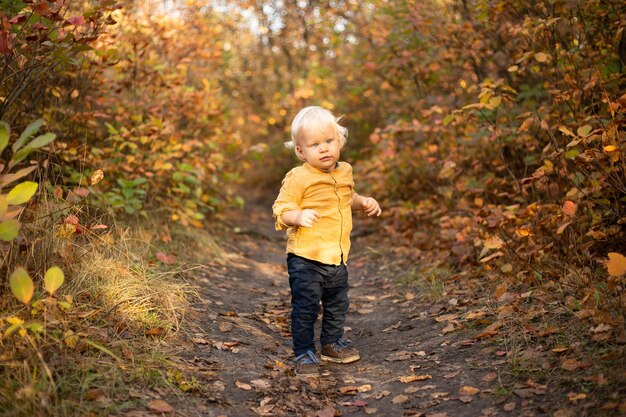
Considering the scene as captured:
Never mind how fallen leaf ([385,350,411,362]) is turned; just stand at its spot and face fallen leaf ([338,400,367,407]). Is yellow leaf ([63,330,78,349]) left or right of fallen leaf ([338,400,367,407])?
right

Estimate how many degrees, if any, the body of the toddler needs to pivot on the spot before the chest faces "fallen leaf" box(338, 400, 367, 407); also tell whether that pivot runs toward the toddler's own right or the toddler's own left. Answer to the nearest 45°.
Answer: approximately 45° to the toddler's own right

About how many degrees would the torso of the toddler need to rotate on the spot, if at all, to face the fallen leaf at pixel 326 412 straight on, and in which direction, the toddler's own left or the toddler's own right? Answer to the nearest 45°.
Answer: approximately 45° to the toddler's own right

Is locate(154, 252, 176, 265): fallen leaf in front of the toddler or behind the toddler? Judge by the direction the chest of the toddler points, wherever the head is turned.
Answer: behind

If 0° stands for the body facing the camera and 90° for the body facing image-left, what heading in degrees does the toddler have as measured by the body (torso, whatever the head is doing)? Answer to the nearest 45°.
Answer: approximately 315°

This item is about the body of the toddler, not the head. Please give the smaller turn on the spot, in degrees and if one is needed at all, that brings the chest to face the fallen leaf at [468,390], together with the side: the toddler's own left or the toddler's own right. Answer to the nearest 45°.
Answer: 0° — they already face it
